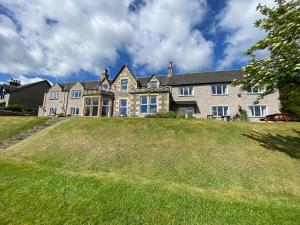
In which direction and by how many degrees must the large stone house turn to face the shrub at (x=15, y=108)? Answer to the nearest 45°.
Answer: approximately 90° to its right

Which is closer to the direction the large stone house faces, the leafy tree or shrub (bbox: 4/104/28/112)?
the leafy tree

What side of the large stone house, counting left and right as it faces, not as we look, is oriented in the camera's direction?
front

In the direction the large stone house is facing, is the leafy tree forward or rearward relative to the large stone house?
forward

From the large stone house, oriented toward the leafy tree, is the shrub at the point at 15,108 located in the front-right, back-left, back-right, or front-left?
back-right

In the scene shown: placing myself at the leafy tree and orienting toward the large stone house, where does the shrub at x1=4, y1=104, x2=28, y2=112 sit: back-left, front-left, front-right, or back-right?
front-left
